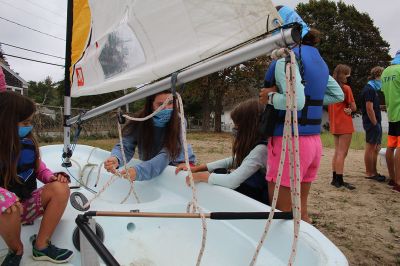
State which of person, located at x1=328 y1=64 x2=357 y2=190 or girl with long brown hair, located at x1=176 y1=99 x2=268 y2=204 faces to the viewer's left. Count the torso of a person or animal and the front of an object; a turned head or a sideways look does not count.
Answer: the girl with long brown hair

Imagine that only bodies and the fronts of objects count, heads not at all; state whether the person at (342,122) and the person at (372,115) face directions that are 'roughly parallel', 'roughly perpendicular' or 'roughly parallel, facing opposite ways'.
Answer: roughly parallel

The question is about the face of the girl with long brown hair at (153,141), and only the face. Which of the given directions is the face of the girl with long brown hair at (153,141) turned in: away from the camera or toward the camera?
toward the camera

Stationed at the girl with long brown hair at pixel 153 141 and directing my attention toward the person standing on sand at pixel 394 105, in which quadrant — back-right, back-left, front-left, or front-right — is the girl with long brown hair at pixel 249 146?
front-right

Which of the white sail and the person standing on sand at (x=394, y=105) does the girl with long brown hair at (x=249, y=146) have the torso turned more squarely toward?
the white sail

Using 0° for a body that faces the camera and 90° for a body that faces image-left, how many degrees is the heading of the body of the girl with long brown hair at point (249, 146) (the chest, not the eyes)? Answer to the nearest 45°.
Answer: approximately 90°
